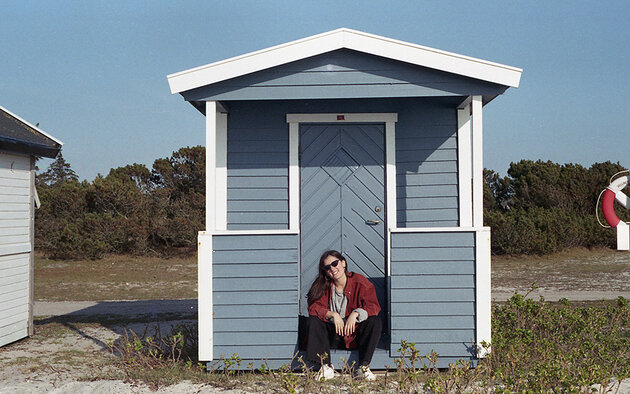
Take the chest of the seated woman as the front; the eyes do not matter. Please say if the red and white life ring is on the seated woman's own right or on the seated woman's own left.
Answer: on the seated woman's own left

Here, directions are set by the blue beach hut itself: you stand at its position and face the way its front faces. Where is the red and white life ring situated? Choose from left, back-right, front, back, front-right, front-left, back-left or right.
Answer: back-left
